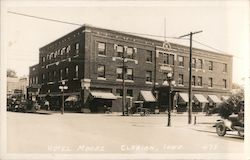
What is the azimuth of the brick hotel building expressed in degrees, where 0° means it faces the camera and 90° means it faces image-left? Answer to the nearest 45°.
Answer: approximately 315°

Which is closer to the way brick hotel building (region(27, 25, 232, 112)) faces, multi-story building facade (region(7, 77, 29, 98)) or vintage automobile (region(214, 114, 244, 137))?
the vintage automobile

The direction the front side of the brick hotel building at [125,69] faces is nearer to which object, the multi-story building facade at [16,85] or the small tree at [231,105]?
the small tree

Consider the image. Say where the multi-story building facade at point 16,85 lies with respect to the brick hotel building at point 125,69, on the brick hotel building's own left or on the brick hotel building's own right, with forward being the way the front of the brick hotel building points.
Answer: on the brick hotel building's own right

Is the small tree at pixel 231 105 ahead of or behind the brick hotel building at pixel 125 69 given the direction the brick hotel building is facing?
ahead

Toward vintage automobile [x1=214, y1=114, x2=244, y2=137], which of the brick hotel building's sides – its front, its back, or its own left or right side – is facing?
front

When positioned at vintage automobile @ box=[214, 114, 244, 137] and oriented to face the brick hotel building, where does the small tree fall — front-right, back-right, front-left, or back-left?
front-right
